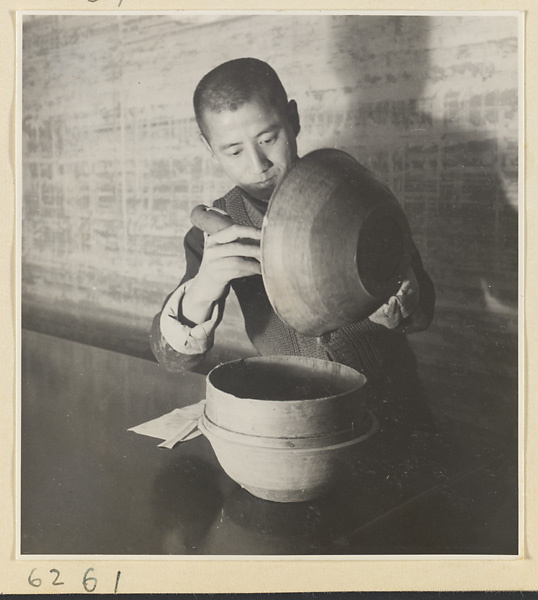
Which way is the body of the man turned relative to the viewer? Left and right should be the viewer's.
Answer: facing the viewer
